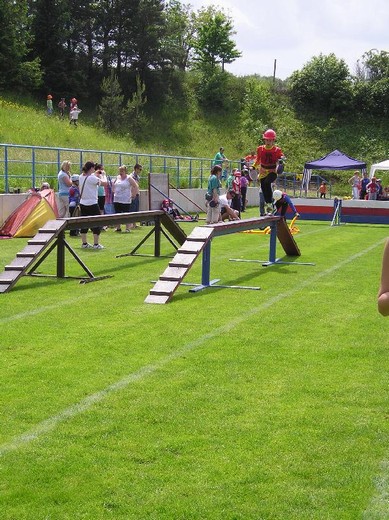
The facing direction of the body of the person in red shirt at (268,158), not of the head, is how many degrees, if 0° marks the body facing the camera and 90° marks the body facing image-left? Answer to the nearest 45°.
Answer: approximately 0°

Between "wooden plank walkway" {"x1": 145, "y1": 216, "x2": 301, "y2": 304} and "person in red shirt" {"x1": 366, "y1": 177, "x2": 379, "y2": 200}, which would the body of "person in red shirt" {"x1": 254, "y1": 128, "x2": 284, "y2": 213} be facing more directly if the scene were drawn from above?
the wooden plank walkway

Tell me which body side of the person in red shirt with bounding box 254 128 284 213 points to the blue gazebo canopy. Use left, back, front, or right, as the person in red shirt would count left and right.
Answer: back

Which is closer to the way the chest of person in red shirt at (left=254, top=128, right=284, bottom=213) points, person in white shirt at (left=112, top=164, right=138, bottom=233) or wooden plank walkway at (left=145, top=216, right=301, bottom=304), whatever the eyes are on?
the wooden plank walkway

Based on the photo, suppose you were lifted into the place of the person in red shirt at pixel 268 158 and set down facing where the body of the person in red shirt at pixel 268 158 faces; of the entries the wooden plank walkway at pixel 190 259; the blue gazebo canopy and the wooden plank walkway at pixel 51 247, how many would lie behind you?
1

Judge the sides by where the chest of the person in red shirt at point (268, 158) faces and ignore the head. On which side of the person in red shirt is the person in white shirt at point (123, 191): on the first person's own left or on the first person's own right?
on the first person's own right

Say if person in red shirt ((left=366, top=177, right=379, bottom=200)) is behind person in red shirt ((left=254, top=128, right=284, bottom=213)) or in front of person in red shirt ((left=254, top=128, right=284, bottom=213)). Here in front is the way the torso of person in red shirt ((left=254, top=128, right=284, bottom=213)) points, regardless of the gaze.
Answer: behind

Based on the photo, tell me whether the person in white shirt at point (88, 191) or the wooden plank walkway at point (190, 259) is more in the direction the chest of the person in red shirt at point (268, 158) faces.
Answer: the wooden plank walkway

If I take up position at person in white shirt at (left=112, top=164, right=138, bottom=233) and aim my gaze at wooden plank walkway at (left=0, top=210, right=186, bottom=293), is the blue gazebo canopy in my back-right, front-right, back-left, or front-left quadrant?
back-left

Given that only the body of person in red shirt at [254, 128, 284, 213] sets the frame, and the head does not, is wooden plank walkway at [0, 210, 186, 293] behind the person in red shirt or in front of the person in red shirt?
in front

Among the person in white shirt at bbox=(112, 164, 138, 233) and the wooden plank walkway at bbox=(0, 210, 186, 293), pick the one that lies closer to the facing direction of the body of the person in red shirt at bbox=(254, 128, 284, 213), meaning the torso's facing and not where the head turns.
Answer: the wooden plank walkway
